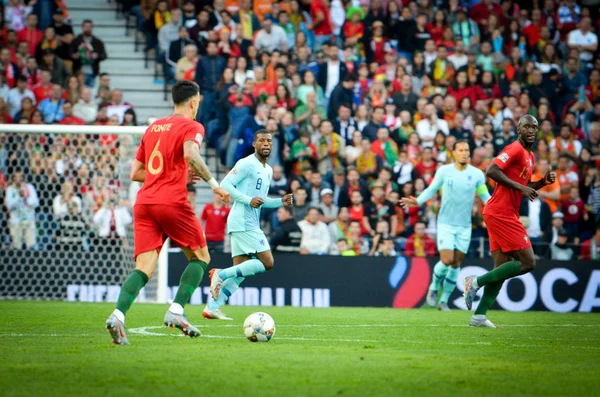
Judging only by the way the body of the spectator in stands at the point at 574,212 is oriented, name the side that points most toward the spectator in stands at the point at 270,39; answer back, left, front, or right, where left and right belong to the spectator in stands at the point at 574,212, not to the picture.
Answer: right

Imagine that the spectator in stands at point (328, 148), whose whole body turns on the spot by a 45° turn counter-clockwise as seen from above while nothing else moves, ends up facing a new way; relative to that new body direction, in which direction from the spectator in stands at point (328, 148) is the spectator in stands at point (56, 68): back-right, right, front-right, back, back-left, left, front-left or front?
back-right

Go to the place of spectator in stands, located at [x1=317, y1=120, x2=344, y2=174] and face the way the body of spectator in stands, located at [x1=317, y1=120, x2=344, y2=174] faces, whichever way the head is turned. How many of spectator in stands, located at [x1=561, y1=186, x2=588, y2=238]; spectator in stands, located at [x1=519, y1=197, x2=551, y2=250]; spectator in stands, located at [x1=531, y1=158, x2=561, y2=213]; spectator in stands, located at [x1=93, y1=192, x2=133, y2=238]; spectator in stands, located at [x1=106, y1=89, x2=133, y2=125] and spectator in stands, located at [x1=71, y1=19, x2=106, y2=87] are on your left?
3

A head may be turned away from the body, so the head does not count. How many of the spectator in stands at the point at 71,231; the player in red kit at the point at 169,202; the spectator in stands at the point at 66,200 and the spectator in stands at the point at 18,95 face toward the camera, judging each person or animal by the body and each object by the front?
3

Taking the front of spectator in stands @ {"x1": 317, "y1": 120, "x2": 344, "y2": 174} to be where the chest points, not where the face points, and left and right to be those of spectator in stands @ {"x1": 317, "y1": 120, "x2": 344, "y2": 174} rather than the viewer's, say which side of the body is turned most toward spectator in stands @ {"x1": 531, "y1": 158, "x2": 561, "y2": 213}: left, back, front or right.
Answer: left

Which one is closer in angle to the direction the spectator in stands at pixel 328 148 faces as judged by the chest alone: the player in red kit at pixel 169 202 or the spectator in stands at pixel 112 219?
the player in red kit

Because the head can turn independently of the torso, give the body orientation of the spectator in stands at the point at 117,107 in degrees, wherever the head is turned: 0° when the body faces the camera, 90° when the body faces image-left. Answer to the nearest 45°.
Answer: approximately 0°

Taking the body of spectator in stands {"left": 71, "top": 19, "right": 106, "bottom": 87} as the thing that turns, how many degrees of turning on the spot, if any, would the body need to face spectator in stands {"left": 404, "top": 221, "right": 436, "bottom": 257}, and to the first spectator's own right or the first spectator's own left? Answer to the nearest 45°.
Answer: approximately 45° to the first spectator's own left

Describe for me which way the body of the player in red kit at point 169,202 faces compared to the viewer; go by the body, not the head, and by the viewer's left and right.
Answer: facing away from the viewer and to the right of the viewer
